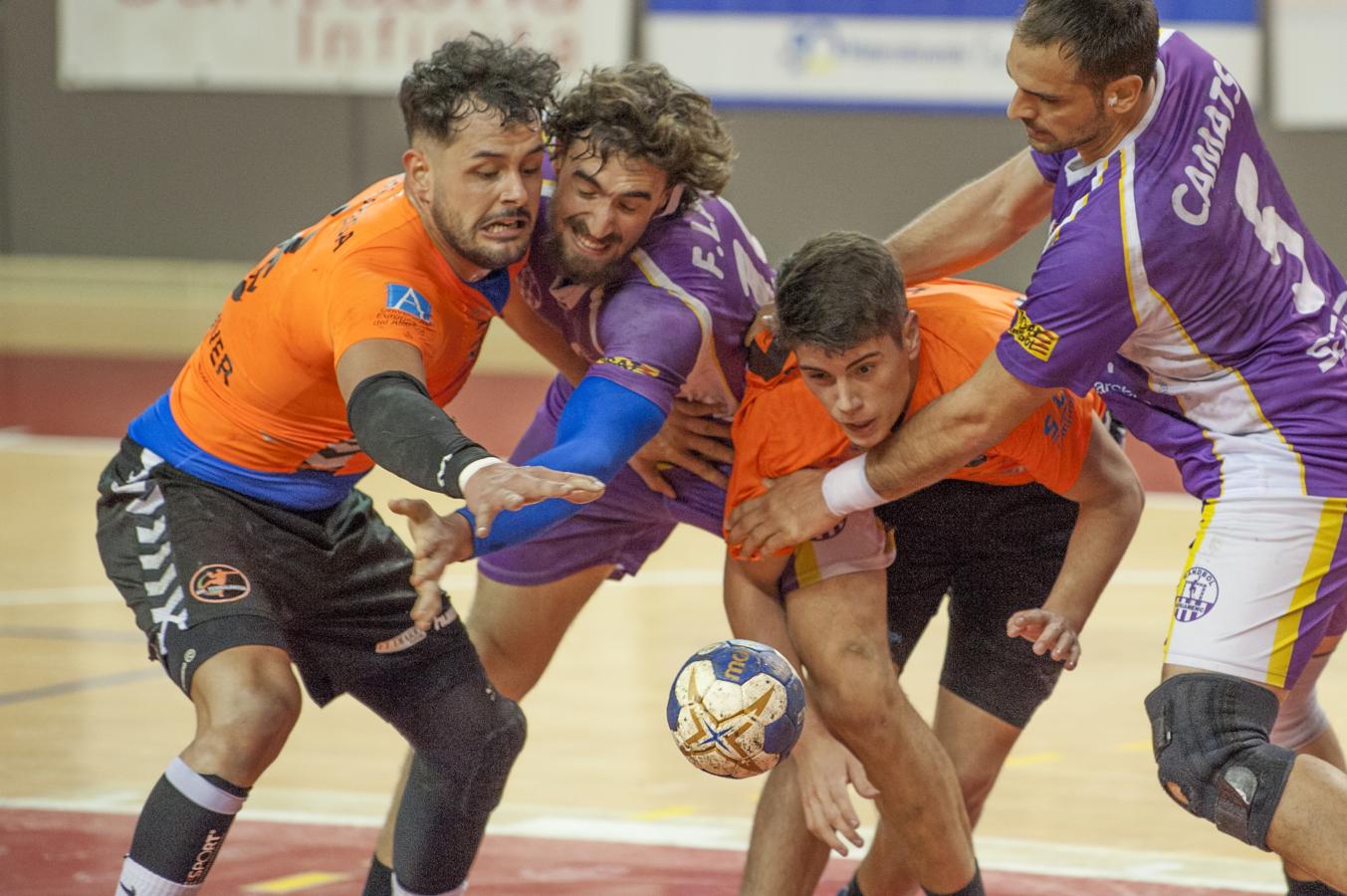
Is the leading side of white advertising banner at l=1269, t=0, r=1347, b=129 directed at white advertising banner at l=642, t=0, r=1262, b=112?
no

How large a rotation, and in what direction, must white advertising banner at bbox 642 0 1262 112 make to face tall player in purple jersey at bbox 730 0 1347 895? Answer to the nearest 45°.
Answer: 0° — it already faces them

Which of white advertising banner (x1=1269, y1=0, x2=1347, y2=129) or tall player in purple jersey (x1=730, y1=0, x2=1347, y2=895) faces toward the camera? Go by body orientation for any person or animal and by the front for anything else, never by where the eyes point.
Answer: the white advertising banner

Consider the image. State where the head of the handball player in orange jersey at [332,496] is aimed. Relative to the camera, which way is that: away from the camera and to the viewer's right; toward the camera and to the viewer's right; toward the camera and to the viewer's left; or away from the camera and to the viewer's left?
toward the camera and to the viewer's right

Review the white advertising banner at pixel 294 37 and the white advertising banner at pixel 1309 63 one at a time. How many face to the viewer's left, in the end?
0

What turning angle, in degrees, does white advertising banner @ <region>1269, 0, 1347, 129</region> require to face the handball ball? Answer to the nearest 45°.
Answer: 0° — it already faces it

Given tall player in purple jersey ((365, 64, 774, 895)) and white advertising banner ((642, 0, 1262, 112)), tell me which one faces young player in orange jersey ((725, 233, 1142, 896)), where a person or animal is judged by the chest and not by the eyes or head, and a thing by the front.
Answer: the white advertising banner

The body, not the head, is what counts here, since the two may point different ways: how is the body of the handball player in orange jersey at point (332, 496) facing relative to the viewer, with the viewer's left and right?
facing the viewer and to the right of the viewer

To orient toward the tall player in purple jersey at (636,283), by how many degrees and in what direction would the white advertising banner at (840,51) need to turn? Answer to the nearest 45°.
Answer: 0° — it already faces them

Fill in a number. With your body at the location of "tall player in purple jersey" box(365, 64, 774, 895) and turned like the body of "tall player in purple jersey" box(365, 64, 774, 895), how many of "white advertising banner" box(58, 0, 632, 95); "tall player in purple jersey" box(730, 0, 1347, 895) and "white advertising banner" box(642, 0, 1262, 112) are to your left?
1

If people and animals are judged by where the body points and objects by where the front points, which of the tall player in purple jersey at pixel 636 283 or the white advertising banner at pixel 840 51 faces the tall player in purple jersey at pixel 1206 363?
the white advertising banner

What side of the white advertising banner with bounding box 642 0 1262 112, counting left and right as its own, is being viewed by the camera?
front

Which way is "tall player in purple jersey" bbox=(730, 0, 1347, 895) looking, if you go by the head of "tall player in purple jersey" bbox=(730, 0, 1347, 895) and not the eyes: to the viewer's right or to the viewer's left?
to the viewer's left

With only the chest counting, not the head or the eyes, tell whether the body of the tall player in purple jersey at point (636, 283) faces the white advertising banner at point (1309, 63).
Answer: no

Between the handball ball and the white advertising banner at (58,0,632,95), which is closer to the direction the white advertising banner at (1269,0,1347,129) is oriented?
the handball ball

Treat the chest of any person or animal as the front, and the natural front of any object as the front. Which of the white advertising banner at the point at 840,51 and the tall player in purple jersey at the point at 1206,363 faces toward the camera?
the white advertising banner

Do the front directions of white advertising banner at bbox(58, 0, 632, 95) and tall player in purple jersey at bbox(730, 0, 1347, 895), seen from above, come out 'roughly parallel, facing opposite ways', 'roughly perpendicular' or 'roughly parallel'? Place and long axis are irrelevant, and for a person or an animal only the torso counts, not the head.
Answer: roughly perpendicular

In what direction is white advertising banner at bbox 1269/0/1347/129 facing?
toward the camera

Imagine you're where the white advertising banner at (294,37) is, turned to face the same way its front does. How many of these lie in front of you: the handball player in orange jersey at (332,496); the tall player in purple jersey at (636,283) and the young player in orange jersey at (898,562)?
3

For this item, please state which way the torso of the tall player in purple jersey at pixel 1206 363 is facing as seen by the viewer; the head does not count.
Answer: to the viewer's left
